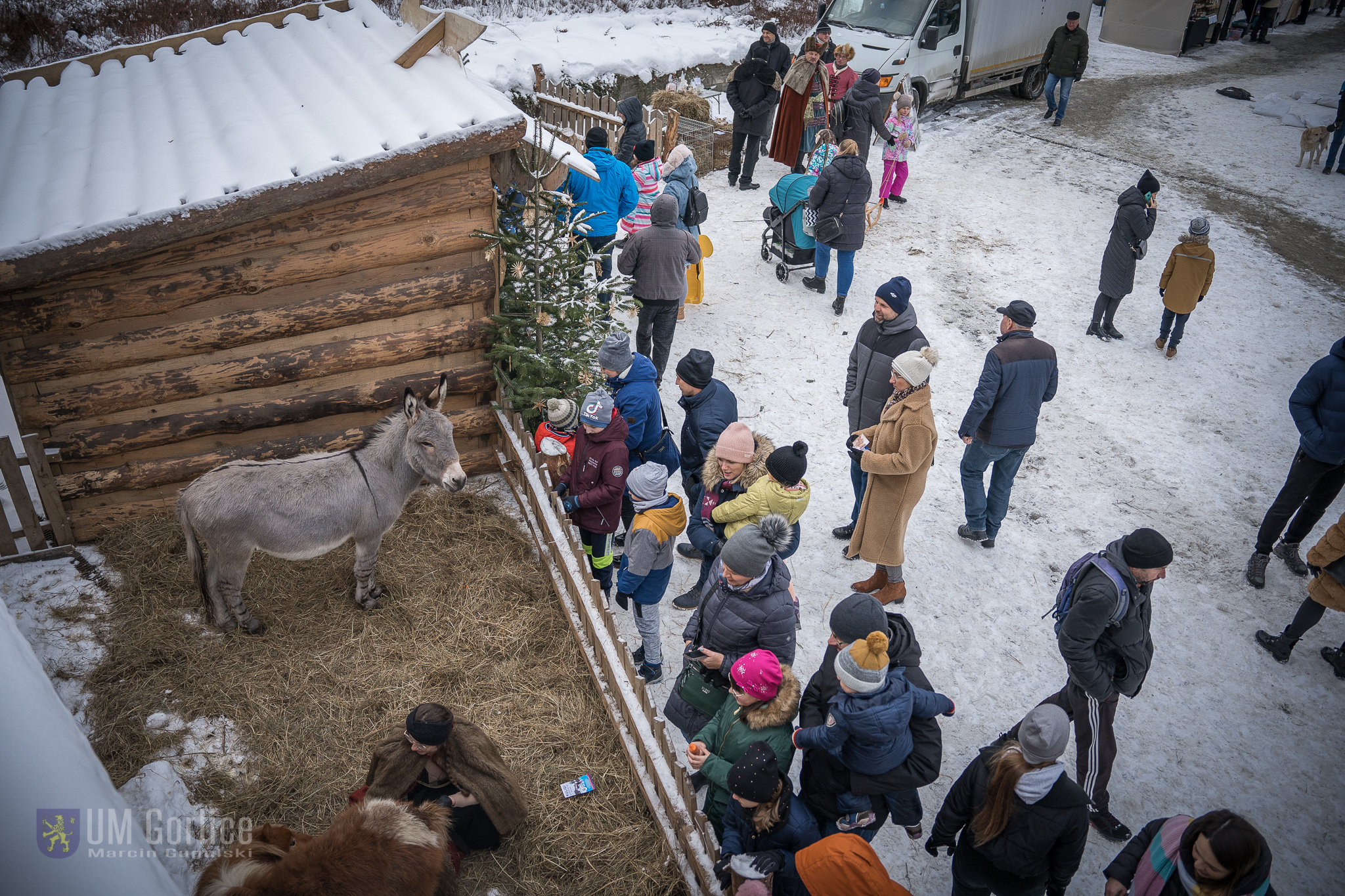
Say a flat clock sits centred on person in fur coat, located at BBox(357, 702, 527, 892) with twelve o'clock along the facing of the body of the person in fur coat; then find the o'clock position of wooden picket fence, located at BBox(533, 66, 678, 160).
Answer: The wooden picket fence is roughly at 5 o'clock from the person in fur coat.

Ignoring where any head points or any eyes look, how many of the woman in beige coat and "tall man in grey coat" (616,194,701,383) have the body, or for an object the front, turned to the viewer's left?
1

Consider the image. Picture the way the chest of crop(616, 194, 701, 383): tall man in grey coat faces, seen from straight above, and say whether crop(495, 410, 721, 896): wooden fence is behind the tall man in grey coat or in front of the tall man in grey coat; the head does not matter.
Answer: behind

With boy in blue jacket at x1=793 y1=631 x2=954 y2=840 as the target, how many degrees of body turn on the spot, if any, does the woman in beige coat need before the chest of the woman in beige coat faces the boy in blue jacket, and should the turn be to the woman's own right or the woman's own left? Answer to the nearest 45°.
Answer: approximately 90° to the woman's own left

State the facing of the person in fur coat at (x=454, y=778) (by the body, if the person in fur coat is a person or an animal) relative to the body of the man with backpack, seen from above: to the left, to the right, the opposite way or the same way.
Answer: to the right

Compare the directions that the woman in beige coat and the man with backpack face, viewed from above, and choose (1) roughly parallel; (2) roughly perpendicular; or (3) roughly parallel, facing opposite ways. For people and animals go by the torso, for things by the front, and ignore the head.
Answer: roughly parallel, facing opposite ways

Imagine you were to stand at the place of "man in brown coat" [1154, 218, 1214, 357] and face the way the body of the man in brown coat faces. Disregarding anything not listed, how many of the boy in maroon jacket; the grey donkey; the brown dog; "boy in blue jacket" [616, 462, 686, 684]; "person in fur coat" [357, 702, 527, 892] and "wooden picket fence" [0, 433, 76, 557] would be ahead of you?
1

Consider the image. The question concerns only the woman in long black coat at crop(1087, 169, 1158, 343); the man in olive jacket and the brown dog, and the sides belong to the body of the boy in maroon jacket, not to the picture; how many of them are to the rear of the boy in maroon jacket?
3

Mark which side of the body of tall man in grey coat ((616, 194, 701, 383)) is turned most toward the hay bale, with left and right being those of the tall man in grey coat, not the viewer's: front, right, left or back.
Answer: front

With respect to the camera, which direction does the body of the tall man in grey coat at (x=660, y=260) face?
away from the camera

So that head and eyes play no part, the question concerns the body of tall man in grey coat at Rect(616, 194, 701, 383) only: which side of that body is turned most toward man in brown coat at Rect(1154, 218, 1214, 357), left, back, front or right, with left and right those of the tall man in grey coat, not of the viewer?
right

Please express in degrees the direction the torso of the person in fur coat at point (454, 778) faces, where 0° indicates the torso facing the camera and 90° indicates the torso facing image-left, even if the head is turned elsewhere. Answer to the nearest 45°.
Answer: approximately 45°

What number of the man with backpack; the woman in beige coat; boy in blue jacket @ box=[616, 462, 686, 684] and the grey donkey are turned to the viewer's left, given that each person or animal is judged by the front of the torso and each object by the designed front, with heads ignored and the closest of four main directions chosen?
2

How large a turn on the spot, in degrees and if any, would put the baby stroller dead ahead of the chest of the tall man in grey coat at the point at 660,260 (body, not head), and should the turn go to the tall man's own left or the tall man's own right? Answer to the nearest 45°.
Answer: approximately 45° to the tall man's own right

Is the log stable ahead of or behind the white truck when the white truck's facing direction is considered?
ahead
